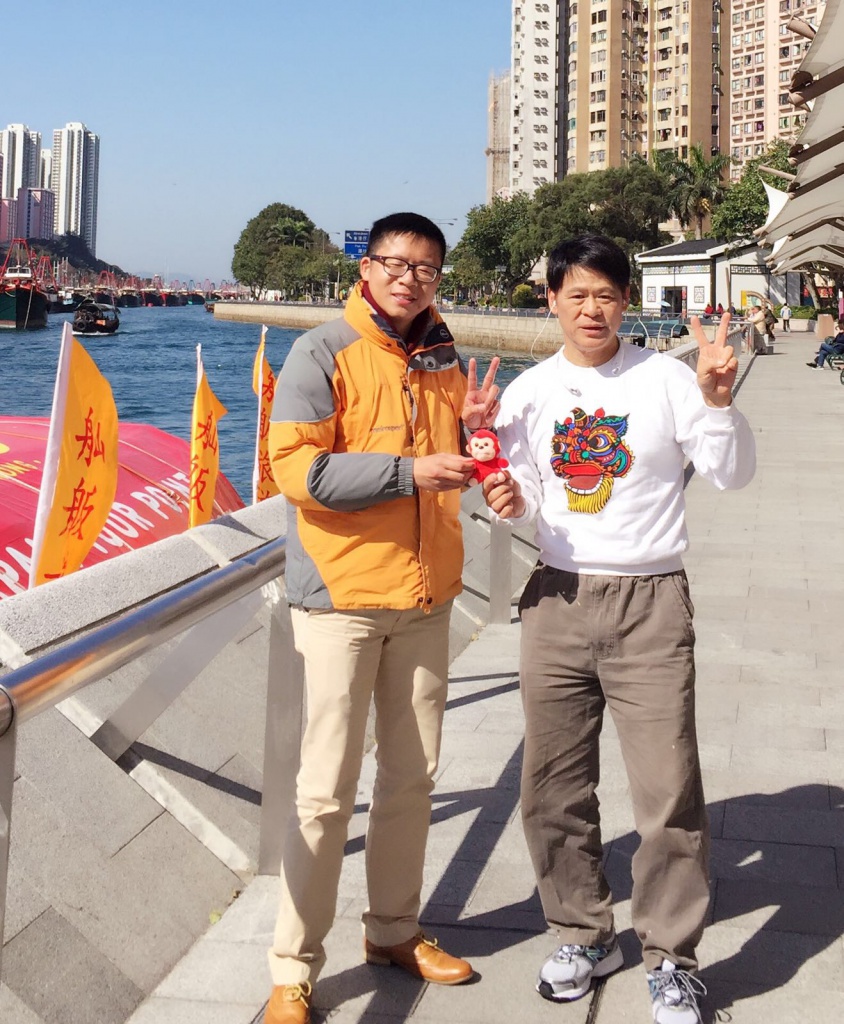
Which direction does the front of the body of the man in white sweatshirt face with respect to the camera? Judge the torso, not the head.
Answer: toward the camera

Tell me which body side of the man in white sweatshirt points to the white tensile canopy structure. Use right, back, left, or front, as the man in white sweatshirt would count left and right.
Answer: back

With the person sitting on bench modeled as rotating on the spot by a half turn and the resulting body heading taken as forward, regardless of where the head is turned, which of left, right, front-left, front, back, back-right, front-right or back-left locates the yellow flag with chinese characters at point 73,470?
right

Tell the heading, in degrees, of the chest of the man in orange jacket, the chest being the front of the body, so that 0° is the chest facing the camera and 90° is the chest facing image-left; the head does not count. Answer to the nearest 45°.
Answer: approximately 315°

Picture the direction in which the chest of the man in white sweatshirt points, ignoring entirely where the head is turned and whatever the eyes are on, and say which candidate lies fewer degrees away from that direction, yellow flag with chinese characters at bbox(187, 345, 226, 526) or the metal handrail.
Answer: the metal handrail

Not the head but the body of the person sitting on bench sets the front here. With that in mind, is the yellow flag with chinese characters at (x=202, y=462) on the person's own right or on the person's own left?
on the person's own left

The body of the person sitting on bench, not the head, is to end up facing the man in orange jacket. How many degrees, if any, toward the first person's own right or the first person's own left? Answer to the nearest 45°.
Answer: approximately 90° to the first person's own left

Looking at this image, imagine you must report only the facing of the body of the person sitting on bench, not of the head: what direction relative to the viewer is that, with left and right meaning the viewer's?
facing to the left of the viewer

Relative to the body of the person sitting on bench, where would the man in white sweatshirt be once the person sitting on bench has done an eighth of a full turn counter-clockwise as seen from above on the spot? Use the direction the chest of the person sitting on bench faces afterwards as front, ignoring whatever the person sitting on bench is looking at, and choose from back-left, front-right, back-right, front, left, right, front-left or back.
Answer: front-left

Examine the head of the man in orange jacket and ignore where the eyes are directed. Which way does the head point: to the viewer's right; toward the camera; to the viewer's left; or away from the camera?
toward the camera

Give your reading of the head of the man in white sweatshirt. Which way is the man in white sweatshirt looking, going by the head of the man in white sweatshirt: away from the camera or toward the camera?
toward the camera

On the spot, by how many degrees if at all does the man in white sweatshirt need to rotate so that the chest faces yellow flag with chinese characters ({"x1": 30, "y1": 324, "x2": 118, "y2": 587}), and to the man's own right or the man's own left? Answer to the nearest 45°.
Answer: approximately 135° to the man's own right
